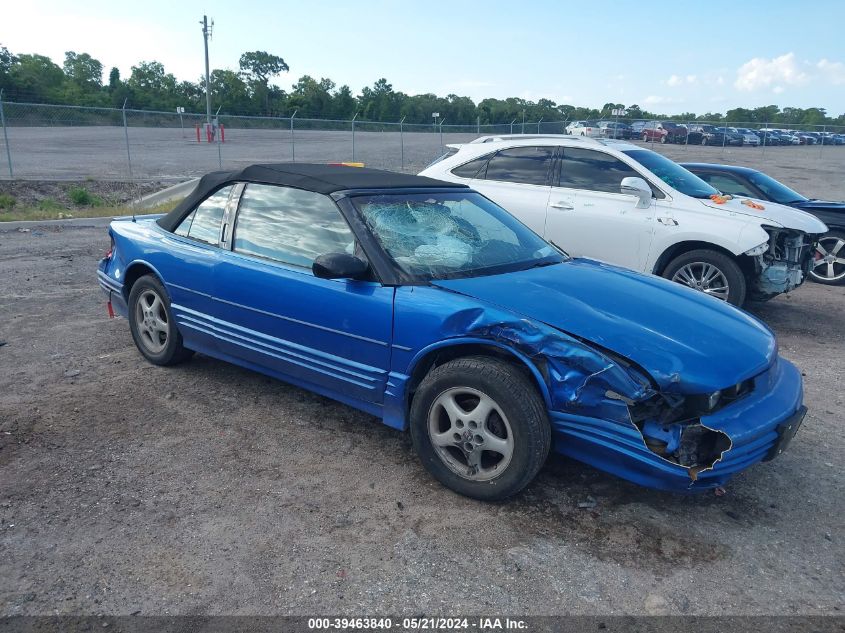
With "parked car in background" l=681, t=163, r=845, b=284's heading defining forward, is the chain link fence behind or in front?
behind

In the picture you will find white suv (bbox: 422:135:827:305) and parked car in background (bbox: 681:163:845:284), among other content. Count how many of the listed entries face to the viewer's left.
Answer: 0

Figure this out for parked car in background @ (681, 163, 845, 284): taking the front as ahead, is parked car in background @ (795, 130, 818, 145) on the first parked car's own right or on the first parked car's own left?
on the first parked car's own left

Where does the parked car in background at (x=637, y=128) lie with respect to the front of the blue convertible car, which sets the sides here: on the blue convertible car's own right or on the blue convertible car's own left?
on the blue convertible car's own left

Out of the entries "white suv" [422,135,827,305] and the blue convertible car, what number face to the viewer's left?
0

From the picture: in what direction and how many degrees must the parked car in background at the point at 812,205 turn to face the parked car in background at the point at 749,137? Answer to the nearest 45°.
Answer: approximately 135° to its left

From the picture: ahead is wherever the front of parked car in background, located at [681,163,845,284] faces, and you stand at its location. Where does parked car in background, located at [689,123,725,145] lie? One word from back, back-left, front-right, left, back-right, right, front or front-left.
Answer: back-left

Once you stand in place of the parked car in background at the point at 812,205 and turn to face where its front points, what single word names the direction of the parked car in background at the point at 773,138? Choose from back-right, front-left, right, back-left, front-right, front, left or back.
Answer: back-left

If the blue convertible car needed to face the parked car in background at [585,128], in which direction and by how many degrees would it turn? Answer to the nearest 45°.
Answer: approximately 135° to its left

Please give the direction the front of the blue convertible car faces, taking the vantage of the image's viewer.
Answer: facing the viewer and to the right of the viewer
